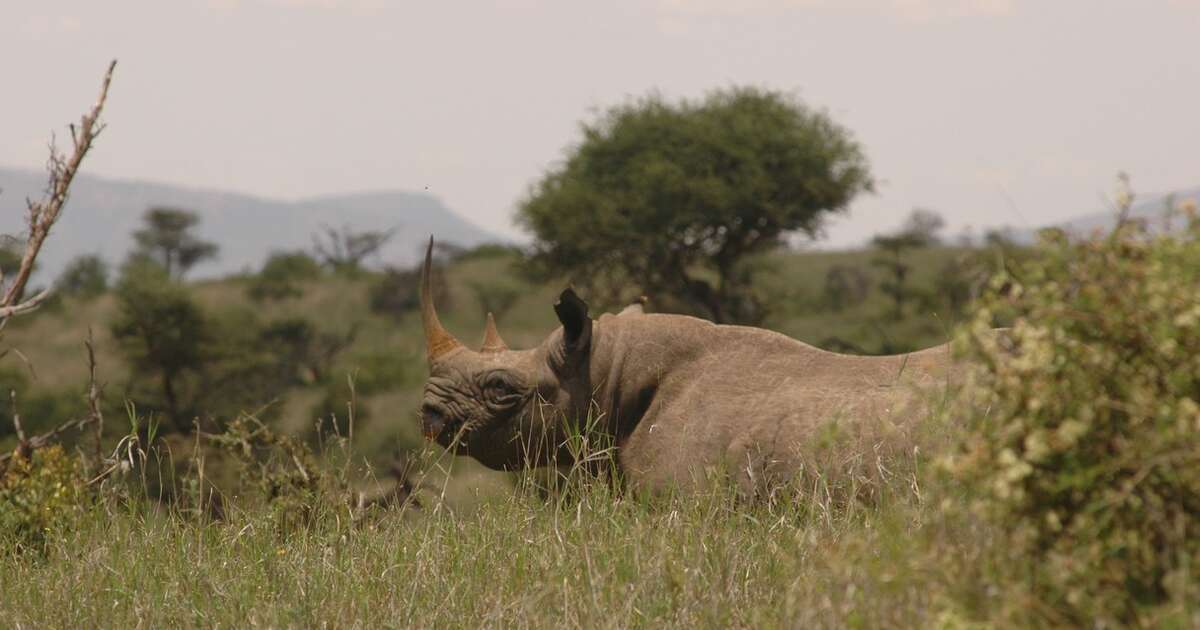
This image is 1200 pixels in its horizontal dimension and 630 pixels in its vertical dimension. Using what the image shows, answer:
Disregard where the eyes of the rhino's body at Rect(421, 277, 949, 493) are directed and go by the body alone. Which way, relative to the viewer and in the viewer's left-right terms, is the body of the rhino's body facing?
facing to the left of the viewer

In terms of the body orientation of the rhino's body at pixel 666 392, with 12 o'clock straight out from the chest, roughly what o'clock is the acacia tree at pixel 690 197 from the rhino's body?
The acacia tree is roughly at 3 o'clock from the rhino's body.

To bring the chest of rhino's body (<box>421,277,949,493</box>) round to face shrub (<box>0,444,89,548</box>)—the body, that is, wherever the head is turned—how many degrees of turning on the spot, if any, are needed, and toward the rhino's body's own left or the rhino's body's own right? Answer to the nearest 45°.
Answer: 0° — it already faces it

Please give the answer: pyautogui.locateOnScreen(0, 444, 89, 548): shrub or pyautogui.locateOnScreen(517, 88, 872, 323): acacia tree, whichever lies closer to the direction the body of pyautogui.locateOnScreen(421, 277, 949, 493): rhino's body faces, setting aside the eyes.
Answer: the shrub
